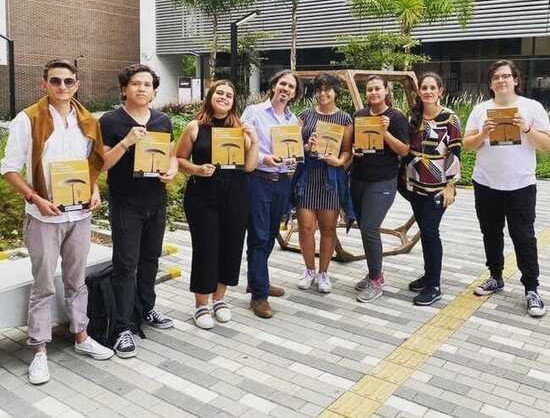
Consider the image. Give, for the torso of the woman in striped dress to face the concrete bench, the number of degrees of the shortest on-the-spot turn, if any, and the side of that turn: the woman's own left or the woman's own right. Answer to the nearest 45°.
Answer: approximately 45° to the woman's own right

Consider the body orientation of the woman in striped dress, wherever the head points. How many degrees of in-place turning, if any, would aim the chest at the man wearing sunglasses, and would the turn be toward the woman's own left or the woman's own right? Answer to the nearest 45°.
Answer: approximately 45° to the woman's own right

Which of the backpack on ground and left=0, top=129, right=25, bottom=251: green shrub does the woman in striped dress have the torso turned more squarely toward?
the backpack on ground

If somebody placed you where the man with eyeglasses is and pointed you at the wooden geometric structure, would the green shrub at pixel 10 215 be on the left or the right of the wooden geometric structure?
left

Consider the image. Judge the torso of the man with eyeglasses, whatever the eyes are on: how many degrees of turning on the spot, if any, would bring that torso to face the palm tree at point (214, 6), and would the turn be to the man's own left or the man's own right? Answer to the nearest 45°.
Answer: approximately 135° to the man's own right

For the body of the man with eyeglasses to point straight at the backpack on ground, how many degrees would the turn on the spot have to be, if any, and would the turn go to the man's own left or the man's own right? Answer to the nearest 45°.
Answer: approximately 45° to the man's own right

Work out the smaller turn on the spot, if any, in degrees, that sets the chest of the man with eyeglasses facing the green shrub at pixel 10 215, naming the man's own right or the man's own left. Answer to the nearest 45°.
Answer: approximately 90° to the man's own right

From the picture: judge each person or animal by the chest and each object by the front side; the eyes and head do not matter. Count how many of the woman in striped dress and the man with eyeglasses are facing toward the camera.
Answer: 2

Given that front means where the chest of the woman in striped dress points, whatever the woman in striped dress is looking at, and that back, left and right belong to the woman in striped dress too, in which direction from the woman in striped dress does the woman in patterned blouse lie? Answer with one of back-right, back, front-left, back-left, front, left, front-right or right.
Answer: left

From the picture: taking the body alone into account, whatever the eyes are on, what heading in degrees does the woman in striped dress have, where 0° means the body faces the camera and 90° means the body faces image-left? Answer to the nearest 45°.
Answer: approximately 0°

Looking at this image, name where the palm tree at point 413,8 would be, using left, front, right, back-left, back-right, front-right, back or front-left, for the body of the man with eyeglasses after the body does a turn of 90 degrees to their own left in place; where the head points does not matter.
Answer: left

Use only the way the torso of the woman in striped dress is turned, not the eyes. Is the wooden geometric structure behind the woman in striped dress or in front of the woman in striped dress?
behind

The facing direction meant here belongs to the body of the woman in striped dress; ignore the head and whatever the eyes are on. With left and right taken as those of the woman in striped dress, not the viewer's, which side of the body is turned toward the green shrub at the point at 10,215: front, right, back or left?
right

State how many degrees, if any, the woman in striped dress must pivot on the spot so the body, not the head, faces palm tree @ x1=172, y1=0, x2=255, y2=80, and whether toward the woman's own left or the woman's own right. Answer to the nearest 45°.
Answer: approximately 180°
